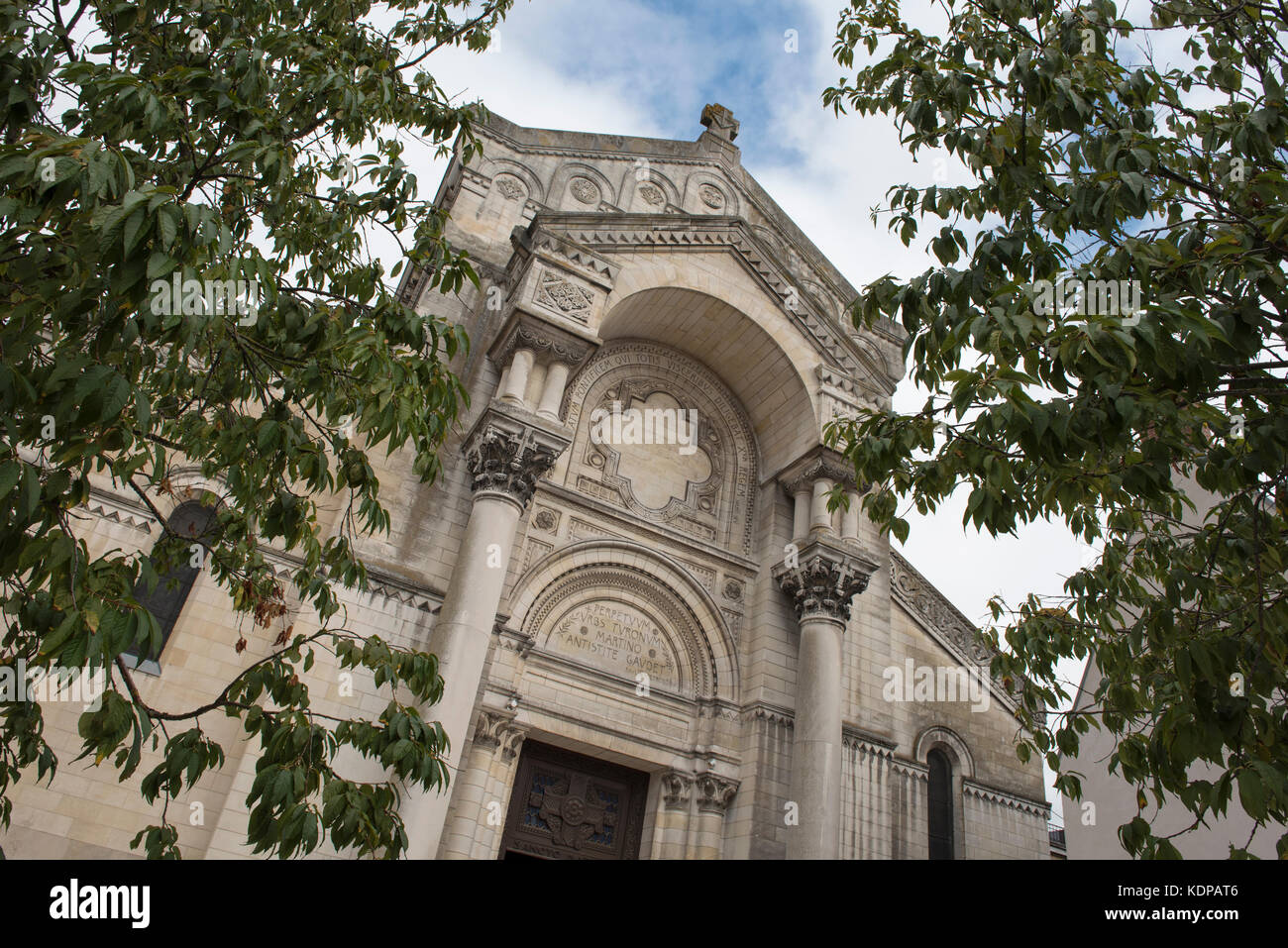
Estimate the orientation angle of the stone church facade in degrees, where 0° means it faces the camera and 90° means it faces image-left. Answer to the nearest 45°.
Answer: approximately 315°
